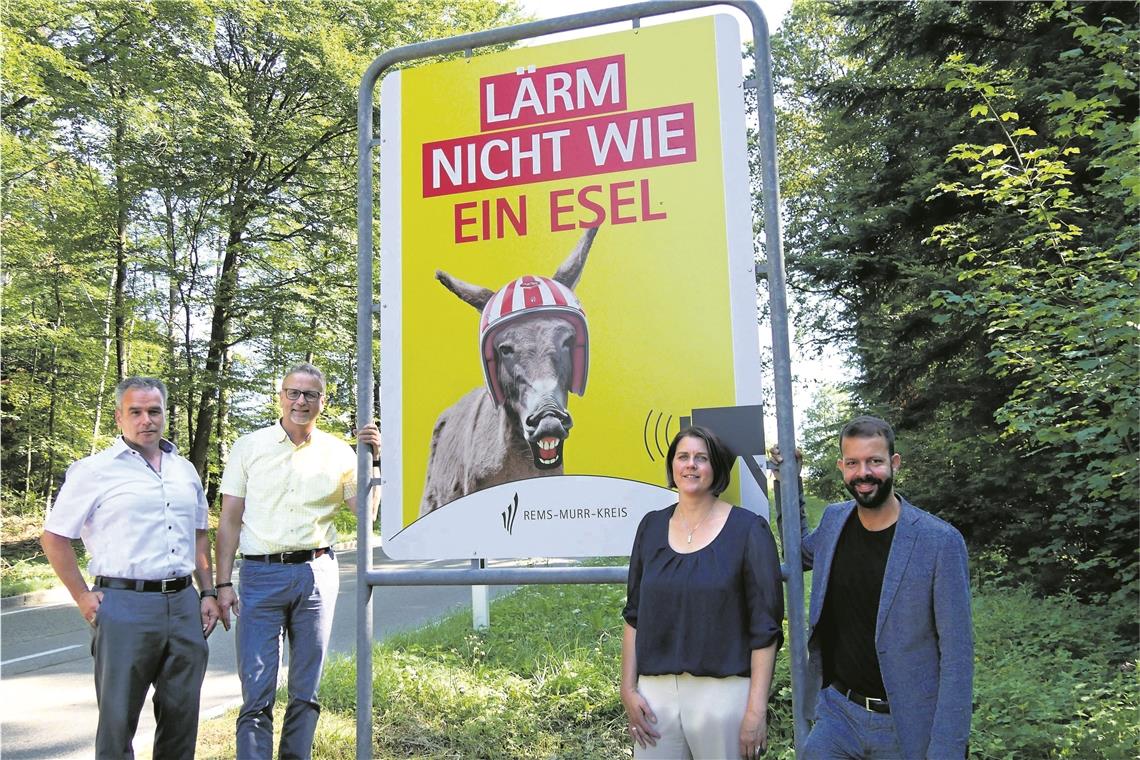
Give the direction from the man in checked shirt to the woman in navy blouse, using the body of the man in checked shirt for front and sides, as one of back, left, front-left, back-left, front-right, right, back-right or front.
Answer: front-left

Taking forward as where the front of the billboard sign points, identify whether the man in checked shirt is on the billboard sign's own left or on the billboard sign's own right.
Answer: on the billboard sign's own right

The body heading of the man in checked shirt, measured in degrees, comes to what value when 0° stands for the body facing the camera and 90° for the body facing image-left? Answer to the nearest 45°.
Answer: approximately 0°

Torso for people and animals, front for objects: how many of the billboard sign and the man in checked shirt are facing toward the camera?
2

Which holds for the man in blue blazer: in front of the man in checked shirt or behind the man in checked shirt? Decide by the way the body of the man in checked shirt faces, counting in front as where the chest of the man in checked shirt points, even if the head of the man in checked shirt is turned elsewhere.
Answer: in front

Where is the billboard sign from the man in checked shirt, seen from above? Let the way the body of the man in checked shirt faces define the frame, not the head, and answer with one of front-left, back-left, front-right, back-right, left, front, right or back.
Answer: front-left
